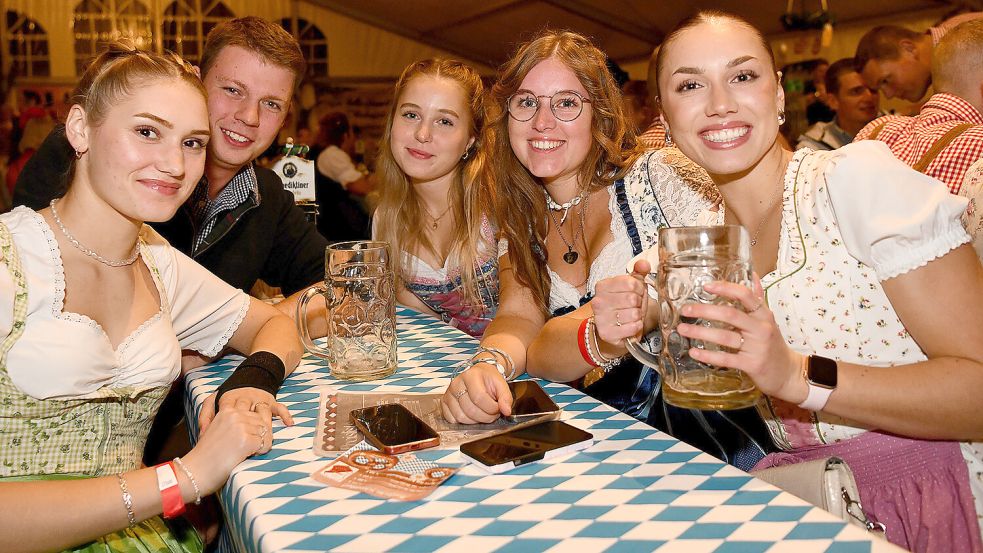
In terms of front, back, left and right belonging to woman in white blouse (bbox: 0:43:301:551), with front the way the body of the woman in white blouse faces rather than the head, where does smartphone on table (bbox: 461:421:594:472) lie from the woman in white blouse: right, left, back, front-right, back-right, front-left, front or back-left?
front

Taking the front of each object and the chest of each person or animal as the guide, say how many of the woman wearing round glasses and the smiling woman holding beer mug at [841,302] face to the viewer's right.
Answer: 0

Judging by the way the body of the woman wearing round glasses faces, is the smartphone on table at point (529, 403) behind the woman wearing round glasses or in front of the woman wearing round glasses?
in front

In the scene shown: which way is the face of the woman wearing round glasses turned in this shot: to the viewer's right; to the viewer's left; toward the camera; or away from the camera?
toward the camera

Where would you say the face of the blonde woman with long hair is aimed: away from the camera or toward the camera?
toward the camera

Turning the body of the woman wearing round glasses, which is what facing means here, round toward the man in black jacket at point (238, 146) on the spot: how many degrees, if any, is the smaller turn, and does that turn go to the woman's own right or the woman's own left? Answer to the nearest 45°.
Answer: approximately 45° to the woman's own right

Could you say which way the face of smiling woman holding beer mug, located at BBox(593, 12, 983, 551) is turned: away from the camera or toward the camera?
toward the camera

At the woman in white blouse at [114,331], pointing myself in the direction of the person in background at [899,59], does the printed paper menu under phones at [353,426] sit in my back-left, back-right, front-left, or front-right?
front-right

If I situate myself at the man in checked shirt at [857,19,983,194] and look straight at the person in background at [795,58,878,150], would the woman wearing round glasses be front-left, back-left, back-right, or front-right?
back-left

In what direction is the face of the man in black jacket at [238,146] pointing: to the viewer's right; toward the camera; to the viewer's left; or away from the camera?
toward the camera

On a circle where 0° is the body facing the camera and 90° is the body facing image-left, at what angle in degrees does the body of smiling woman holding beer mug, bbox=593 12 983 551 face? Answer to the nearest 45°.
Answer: approximately 45°

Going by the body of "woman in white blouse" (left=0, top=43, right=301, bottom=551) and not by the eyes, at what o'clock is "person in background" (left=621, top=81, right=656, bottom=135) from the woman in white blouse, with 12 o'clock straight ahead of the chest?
The person in background is roughly at 9 o'clock from the woman in white blouse.

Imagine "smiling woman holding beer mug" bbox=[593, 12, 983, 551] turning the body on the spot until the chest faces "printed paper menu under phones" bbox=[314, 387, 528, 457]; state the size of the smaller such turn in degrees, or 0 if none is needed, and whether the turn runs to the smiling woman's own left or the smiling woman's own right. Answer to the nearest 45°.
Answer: approximately 45° to the smiling woman's own right
